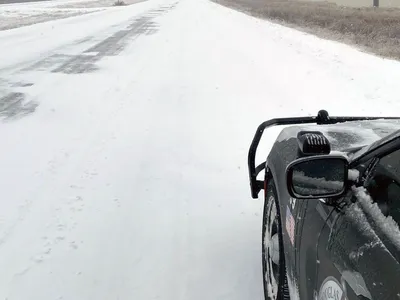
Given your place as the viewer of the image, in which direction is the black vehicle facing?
facing away from the viewer and to the left of the viewer
